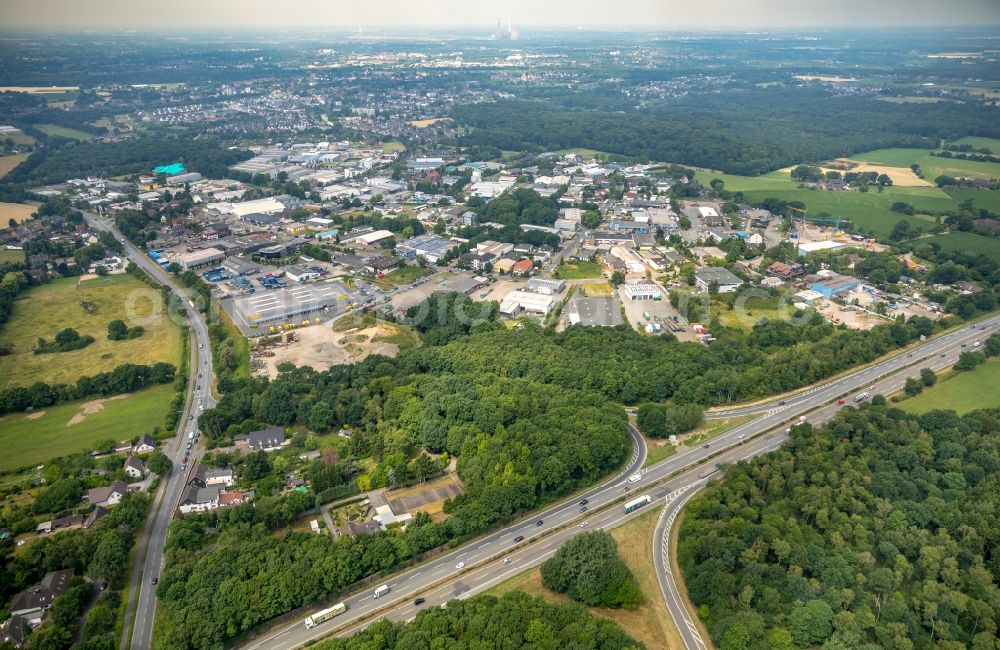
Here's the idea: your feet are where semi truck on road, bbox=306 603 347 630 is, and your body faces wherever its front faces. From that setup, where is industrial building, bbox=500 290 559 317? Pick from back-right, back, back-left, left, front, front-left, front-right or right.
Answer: back

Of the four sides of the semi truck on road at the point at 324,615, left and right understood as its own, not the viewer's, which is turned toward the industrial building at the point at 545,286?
back

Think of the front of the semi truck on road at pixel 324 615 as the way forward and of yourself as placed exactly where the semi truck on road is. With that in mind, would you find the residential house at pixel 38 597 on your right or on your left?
on your right

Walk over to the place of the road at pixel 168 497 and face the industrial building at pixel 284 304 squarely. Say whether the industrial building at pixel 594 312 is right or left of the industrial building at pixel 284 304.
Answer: right

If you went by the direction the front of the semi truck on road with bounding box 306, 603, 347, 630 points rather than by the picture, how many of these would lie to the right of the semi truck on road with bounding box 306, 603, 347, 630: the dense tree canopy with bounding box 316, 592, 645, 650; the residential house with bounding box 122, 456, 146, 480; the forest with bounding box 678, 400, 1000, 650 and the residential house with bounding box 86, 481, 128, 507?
2

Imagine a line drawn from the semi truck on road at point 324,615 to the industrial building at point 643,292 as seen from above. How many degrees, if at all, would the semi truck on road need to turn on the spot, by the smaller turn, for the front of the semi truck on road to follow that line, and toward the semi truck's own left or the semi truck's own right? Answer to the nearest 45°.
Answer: approximately 180°

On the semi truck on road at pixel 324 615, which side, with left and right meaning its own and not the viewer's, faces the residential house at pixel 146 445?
right

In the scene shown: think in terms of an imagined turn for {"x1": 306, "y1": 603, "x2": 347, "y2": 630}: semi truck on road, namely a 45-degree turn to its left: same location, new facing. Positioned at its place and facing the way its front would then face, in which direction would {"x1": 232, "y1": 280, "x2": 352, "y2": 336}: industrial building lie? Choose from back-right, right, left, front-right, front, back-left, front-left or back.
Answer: back

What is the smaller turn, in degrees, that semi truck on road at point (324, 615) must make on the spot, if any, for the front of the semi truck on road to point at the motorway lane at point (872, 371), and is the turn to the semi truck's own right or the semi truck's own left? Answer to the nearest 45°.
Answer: approximately 135° to the semi truck's own left

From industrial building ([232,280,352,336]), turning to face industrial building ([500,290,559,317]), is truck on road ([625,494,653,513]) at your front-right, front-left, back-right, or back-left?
front-right

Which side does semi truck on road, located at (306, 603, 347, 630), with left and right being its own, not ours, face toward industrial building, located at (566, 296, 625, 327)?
back

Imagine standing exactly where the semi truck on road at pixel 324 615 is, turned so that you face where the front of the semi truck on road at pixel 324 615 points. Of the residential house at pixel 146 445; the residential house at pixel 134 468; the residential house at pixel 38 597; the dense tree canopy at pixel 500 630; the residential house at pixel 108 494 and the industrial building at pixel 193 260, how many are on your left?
1

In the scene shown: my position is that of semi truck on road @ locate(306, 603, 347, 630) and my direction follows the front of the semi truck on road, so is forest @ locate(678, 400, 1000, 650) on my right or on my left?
on my left

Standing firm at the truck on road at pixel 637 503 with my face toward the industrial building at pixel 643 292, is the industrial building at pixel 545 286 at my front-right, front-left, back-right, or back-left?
front-left
